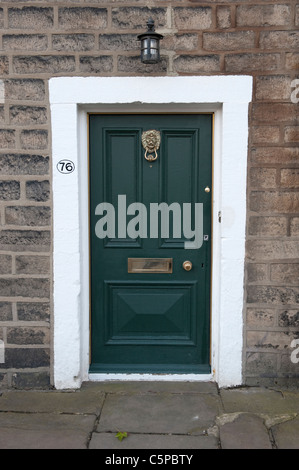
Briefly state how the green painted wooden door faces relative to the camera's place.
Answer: facing the viewer
